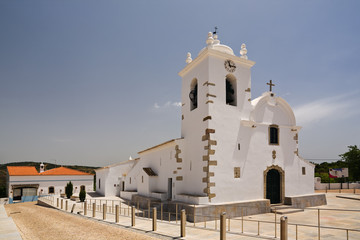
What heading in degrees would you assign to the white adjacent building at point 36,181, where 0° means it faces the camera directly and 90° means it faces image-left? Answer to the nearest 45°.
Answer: approximately 315°

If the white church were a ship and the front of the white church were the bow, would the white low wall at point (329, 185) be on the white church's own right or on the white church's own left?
on the white church's own left

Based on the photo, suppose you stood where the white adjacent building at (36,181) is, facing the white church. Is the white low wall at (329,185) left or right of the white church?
left

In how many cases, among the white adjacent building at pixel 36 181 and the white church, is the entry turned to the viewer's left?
0

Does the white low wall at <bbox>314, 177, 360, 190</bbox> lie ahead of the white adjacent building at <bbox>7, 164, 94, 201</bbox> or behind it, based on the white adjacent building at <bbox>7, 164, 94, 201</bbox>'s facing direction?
ahead

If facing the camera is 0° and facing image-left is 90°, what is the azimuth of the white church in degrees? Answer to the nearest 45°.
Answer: approximately 315°
